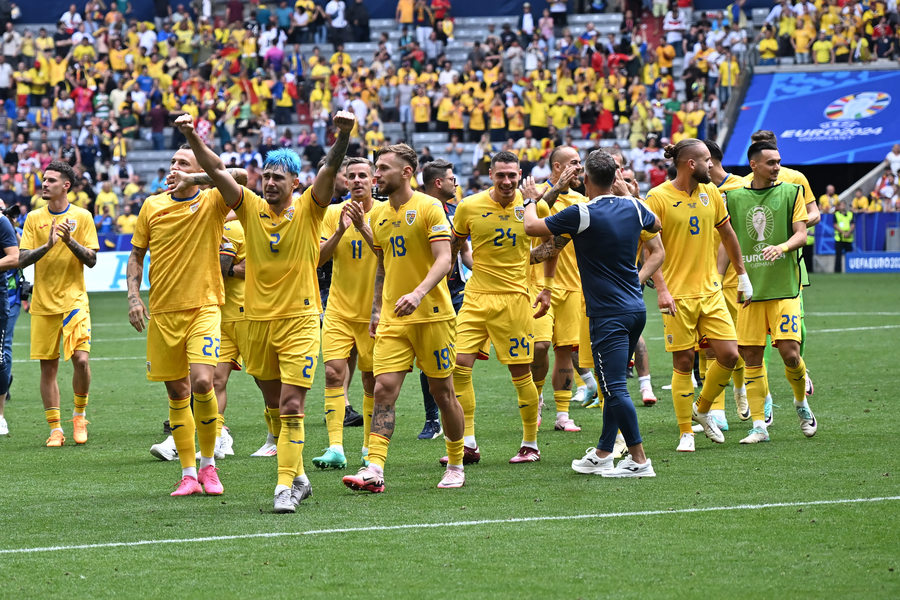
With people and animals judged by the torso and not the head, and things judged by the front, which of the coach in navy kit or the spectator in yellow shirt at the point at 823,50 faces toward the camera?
the spectator in yellow shirt

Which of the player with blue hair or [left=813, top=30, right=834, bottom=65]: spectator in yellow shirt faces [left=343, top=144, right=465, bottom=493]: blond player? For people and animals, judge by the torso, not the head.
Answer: the spectator in yellow shirt

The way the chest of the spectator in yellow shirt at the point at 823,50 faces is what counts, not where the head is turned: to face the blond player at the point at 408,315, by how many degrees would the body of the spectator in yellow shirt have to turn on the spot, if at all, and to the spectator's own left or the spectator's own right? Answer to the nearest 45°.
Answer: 0° — they already face them

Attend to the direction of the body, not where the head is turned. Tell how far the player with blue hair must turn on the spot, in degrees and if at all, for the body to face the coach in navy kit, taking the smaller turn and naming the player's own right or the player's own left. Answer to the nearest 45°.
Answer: approximately 90° to the player's own left

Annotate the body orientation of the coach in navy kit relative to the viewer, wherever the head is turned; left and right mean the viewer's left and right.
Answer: facing away from the viewer and to the left of the viewer

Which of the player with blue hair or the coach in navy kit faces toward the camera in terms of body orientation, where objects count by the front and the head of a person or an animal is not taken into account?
the player with blue hair

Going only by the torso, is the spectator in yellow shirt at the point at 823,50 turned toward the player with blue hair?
yes

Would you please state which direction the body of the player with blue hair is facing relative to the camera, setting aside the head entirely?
toward the camera

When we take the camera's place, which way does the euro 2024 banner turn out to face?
facing the viewer

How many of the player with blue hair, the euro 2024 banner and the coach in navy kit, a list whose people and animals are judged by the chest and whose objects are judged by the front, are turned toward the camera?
2

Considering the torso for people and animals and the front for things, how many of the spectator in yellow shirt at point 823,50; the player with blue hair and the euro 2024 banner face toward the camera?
3

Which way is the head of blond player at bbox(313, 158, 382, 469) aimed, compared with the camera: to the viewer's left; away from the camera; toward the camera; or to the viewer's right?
toward the camera

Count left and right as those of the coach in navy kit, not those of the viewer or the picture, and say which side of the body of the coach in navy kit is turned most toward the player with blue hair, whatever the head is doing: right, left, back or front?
left

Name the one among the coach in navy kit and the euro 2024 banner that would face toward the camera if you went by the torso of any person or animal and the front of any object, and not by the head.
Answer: the euro 2024 banner

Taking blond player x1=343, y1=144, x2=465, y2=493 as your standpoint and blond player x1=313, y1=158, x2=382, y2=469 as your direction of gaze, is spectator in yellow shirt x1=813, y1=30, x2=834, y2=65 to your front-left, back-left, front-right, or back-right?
front-right

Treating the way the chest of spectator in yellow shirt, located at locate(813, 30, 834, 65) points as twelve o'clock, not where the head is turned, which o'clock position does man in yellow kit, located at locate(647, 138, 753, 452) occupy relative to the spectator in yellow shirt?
The man in yellow kit is roughly at 12 o'clock from the spectator in yellow shirt.

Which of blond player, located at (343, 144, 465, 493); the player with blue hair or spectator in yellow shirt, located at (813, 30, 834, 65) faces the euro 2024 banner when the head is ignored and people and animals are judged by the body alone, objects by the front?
the spectator in yellow shirt

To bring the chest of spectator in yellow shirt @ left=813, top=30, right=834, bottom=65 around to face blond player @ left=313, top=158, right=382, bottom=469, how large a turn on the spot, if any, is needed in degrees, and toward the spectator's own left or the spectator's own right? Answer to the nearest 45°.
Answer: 0° — they already face them

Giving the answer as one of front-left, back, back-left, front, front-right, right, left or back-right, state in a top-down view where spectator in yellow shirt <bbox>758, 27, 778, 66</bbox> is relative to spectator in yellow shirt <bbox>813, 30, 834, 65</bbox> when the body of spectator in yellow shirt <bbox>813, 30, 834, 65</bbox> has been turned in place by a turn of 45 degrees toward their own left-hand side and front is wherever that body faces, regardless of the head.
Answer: back-right
